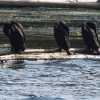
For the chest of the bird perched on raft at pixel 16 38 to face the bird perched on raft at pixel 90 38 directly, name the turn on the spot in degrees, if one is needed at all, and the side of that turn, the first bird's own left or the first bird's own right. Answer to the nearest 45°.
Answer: approximately 180°

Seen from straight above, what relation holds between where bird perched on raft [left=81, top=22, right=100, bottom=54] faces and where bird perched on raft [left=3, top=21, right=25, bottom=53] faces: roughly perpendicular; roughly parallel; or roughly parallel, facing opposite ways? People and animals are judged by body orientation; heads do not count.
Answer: roughly parallel

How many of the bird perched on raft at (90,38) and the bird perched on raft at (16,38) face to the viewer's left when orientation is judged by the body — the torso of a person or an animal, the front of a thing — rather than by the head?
2

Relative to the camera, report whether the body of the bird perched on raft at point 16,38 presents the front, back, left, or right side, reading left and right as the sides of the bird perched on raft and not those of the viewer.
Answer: left

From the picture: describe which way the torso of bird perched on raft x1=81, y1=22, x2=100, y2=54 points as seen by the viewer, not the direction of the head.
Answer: to the viewer's left

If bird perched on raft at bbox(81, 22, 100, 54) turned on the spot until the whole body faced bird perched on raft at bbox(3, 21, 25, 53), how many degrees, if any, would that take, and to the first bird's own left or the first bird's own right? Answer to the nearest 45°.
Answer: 0° — it already faces it
